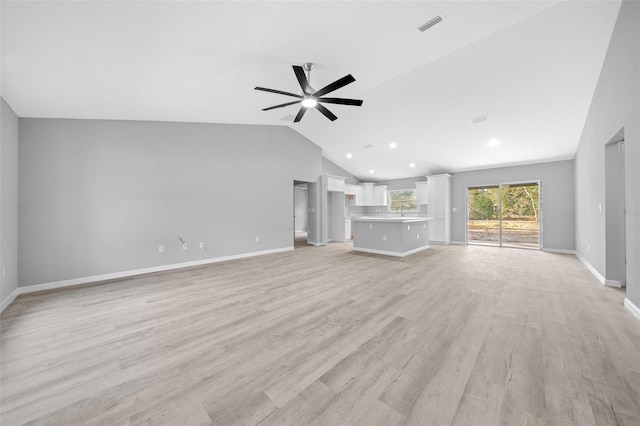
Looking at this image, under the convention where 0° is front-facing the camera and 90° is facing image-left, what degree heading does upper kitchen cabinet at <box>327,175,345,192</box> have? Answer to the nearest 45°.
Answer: approximately 315°

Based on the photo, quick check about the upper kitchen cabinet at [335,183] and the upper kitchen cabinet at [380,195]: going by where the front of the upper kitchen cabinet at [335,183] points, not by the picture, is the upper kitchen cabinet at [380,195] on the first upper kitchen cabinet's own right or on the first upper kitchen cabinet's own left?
on the first upper kitchen cabinet's own left

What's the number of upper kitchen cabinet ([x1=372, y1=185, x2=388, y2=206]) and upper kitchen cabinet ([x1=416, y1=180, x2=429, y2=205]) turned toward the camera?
2

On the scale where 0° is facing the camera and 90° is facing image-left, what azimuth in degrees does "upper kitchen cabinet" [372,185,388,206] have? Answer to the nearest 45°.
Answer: approximately 0°

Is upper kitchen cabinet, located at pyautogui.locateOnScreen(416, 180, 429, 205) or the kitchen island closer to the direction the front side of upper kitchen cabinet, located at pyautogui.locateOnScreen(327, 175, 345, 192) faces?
the kitchen island

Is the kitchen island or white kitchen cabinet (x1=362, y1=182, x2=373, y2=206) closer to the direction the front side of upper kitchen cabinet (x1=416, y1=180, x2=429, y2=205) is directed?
the kitchen island

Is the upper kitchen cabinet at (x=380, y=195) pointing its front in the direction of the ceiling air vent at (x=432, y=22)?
yes

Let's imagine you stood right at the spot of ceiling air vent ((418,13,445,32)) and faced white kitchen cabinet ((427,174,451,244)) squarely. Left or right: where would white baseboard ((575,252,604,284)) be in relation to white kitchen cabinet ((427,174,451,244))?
right

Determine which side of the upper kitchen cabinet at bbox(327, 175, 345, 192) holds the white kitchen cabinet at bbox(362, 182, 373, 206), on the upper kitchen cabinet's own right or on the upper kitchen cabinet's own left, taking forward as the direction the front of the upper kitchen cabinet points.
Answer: on the upper kitchen cabinet's own left

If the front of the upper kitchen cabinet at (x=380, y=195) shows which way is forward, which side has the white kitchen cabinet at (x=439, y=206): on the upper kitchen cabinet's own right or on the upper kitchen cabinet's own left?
on the upper kitchen cabinet's own left
